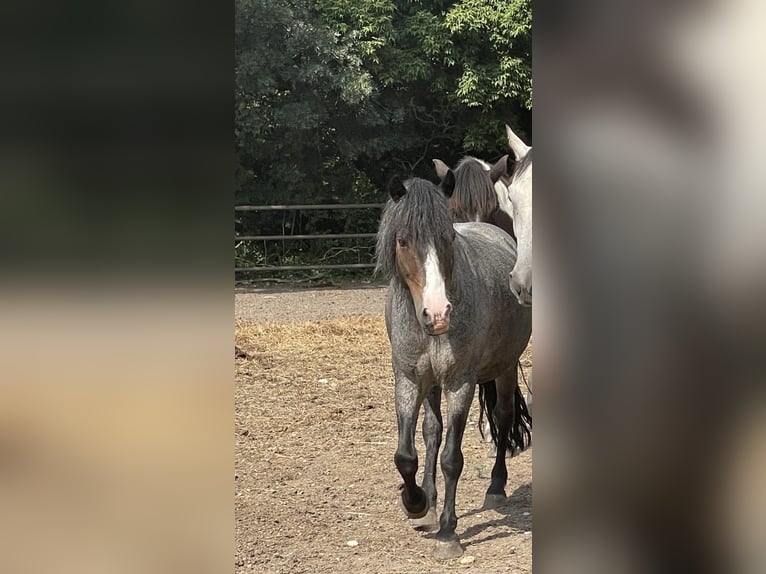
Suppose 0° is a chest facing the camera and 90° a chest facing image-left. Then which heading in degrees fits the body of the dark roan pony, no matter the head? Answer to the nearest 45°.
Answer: approximately 45°

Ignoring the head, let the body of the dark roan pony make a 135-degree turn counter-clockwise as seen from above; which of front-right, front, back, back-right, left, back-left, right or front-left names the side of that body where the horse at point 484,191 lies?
left

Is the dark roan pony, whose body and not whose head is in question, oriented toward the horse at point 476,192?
no

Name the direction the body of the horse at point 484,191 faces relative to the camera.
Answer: toward the camera

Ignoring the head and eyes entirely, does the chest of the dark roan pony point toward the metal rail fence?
no

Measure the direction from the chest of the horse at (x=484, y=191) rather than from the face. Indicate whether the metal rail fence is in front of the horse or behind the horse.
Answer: behind
